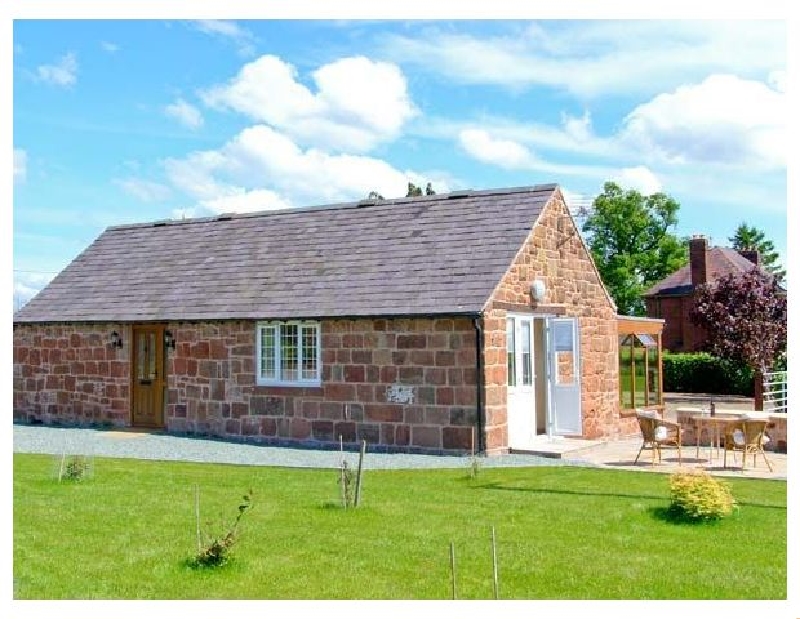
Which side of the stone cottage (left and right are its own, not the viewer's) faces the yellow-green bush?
left

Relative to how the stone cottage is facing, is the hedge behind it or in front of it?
behind

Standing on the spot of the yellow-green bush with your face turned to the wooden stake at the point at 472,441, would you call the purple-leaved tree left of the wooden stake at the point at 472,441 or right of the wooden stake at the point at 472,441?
right

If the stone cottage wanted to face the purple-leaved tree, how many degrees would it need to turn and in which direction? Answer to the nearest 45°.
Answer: approximately 180°

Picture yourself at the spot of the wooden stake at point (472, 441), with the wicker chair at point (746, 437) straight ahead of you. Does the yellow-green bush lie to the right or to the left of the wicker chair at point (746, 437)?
right

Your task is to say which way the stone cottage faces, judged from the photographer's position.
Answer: facing the viewer and to the left of the viewer

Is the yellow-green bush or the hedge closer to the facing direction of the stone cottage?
the yellow-green bush

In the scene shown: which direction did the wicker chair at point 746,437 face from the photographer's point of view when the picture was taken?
facing away from the viewer and to the left of the viewer

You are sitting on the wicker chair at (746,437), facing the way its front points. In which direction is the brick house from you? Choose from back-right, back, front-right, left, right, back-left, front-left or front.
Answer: front-right

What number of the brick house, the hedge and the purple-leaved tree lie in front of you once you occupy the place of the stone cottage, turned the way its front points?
0

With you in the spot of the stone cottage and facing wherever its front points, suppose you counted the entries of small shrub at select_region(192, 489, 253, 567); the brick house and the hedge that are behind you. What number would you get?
2

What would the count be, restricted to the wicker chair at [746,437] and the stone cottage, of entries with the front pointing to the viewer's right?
0

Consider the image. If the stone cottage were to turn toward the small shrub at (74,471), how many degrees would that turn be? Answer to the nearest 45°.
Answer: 0° — it already faces it
